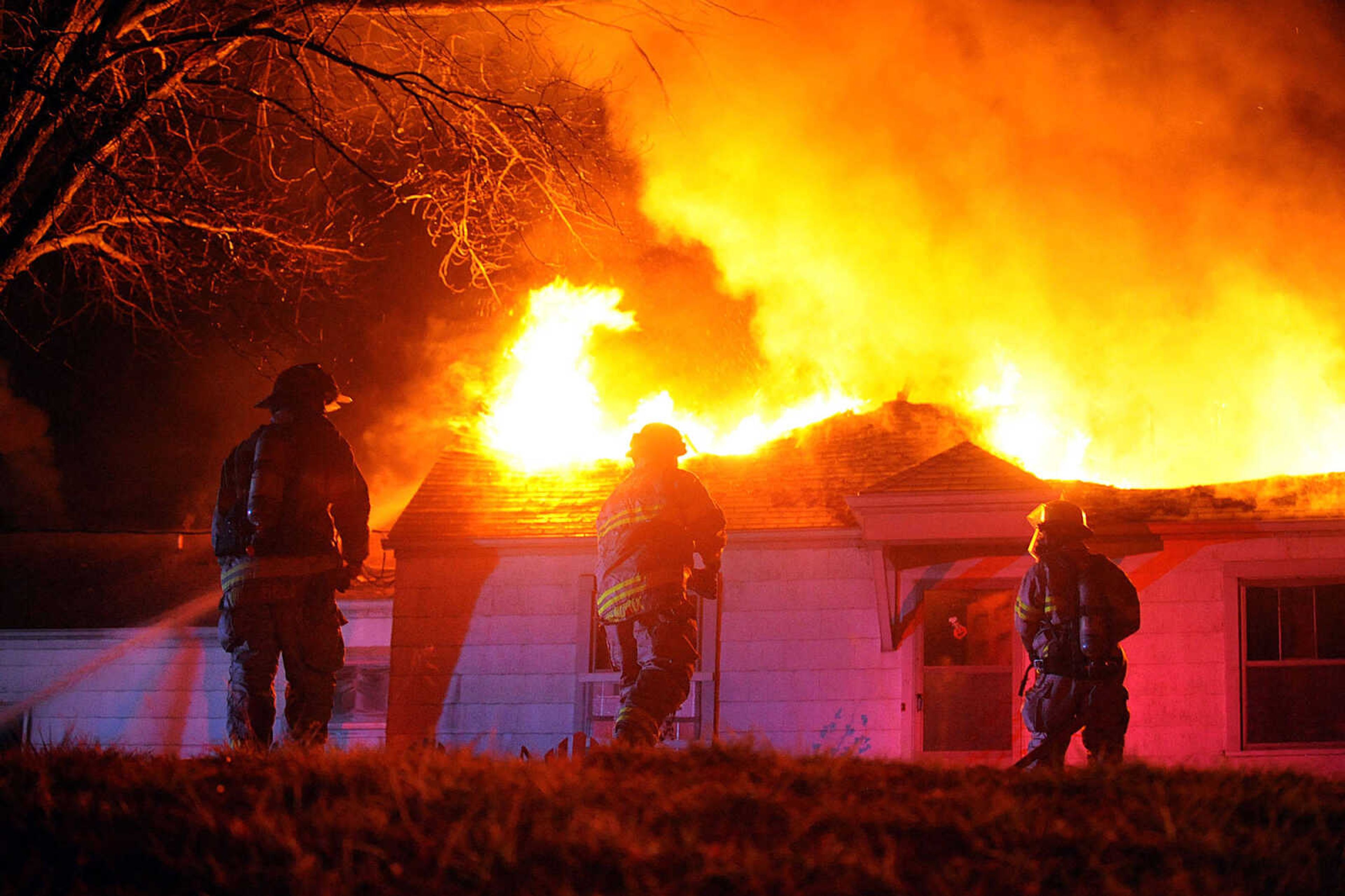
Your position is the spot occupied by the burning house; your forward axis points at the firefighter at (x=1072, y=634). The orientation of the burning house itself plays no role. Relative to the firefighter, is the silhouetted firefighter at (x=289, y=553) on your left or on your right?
right

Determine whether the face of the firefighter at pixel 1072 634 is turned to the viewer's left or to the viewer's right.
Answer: to the viewer's left

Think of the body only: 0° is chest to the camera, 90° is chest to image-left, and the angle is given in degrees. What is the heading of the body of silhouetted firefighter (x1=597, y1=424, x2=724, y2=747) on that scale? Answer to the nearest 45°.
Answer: approximately 225°

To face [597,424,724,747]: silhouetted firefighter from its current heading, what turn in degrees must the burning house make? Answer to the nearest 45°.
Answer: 0° — it already faces them

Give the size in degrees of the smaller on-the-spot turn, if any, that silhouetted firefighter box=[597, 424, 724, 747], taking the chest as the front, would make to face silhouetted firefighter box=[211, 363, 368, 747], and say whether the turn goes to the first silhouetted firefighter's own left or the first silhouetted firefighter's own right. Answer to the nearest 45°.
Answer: approximately 135° to the first silhouetted firefighter's own left

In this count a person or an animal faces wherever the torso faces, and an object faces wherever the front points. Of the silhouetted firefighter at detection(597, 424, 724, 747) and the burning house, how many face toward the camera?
1

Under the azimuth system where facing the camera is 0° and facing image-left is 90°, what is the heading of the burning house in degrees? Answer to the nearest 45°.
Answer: approximately 0°
